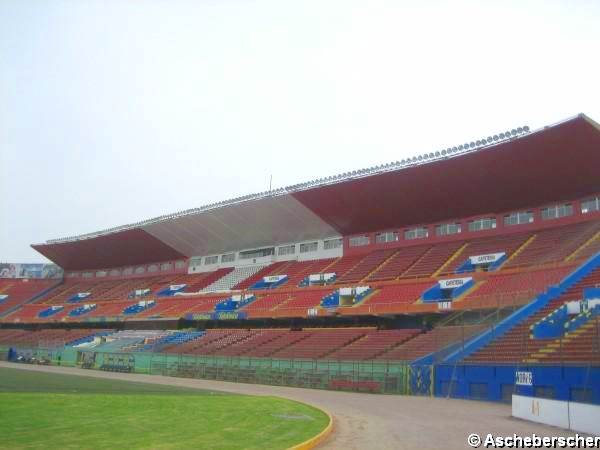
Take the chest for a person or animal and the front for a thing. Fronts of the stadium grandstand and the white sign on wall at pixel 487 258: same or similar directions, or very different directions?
same or similar directions

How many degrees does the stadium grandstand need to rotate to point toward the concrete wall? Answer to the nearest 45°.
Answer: approximately 45° to its left

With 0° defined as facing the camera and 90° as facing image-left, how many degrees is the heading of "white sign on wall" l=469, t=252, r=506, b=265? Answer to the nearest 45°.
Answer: approximately 45°

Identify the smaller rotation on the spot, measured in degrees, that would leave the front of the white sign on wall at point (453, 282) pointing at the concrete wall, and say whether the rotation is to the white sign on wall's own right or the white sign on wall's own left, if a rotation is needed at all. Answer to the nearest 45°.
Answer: approximately 45° to the white sign on wall's own left

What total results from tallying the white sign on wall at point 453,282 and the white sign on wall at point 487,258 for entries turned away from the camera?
0

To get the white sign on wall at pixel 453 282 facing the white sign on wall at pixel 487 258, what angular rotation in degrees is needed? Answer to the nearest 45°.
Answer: approximately 180°

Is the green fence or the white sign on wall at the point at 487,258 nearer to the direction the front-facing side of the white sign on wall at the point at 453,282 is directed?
the green fence

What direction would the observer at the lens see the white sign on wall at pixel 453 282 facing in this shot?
facing the viewer and to the left of the viewer

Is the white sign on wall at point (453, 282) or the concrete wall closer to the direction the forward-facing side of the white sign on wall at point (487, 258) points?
the white sign on wall

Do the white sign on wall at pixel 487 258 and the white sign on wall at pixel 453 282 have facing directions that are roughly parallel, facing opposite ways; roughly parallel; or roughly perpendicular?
roughly parallel

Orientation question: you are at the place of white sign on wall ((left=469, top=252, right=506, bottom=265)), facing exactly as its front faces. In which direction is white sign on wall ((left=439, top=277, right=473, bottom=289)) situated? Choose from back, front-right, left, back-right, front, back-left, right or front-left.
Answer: front
